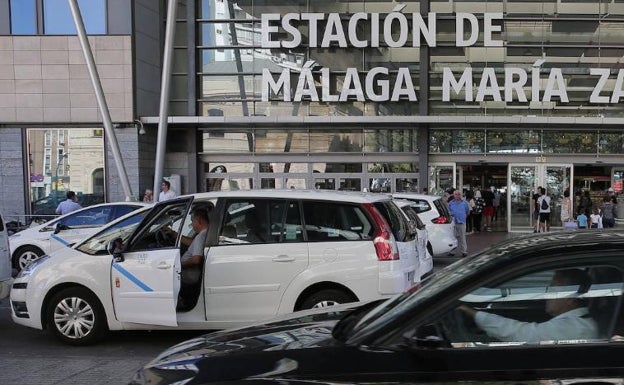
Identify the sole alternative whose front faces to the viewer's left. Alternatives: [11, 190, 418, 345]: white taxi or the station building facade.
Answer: the white taxi

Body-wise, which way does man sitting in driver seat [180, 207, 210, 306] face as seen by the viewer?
to the viewer's left

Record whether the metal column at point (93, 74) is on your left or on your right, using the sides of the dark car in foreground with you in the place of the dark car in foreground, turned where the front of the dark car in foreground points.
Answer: on your right

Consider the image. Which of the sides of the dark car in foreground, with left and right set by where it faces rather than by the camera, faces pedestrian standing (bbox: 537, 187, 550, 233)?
right

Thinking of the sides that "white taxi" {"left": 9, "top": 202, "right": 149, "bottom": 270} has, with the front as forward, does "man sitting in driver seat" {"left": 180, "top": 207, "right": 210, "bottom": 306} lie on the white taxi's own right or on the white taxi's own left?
on the white taxi's own left

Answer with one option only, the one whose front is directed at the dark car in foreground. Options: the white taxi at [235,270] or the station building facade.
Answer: the station building facade

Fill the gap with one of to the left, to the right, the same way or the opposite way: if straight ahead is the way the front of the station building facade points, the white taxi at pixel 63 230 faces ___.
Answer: to the right

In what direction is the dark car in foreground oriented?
to the viewer's left

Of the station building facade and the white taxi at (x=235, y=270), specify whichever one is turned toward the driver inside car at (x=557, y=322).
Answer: the station building facade

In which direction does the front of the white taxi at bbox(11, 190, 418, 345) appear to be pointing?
to the viewer's left

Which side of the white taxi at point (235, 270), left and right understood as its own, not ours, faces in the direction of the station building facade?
right

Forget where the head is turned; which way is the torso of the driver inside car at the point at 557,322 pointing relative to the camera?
to the viewer's left

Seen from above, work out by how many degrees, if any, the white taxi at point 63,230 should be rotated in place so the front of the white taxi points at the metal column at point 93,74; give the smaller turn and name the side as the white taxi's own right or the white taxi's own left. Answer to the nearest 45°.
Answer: approximately 90° to the white taxi's own right

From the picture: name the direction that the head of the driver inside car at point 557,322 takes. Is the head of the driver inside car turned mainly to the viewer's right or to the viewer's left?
to the viewer's left
